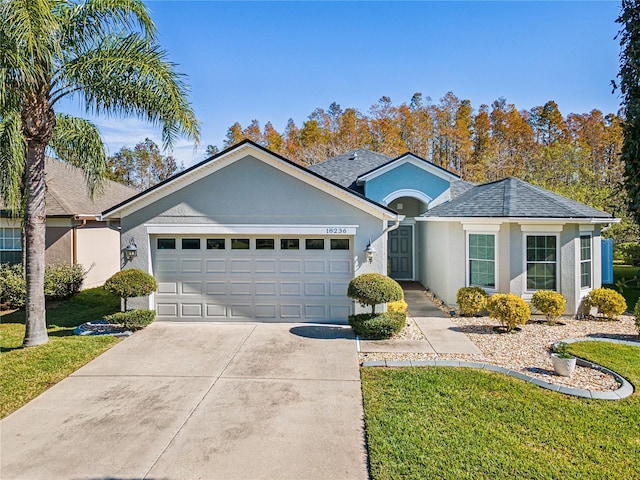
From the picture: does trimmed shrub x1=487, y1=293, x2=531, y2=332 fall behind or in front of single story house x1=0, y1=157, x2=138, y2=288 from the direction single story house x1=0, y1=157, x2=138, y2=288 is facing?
in front

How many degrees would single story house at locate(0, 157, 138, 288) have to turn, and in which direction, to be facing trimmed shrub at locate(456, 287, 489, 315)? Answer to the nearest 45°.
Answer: approximately 45° to its left

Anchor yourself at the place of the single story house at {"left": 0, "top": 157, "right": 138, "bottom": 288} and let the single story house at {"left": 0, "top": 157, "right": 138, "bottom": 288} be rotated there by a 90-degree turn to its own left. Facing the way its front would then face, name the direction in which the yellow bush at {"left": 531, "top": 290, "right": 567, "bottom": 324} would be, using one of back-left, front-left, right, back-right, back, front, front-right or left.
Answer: front-right

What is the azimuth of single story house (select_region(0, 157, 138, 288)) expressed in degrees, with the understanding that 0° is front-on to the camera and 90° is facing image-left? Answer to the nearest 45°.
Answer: approximately 0°

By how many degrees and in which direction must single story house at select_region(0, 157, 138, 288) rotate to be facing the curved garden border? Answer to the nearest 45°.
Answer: approximately 45° to its left

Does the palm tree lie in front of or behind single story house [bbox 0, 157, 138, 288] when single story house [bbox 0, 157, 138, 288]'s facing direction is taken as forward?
in front

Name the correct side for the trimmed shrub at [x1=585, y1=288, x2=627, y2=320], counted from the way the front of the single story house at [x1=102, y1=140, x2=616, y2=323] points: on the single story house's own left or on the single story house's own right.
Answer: on the single story house's own left

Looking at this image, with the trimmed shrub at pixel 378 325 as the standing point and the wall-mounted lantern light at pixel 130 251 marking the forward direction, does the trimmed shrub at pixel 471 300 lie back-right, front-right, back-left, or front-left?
back-right

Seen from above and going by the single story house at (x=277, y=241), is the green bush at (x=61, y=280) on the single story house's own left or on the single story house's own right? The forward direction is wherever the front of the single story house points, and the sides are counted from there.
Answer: on the single story house's own right

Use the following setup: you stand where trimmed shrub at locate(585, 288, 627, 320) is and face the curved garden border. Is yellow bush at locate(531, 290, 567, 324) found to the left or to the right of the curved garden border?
right
